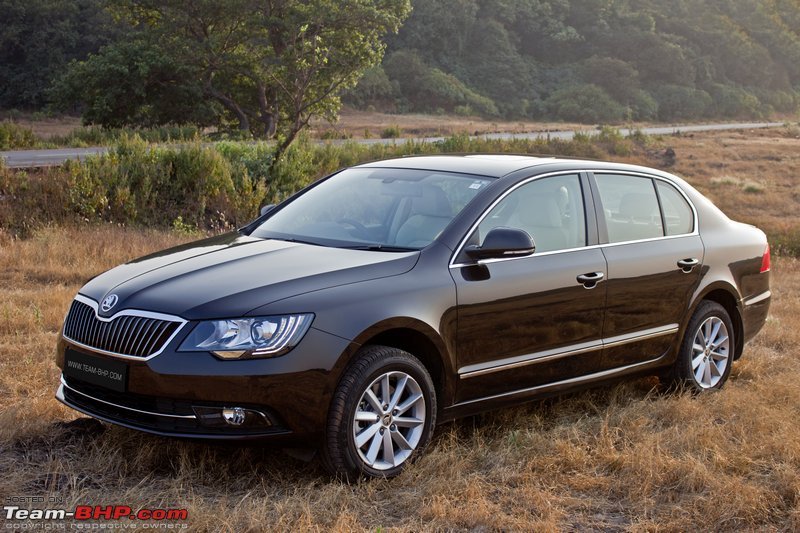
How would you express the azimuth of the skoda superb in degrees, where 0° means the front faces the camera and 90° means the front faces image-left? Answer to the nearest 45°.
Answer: approximately 45°

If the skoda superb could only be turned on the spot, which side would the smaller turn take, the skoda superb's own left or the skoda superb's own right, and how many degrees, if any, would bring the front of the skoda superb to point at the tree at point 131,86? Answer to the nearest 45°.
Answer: approximately 135° to the skoda superb's own right

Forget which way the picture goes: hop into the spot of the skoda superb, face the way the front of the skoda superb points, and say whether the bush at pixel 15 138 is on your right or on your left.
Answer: on your right

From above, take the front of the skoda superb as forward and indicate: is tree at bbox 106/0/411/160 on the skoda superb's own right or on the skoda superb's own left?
on the skoda superb's own right

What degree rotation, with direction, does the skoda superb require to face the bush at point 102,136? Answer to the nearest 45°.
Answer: approximately 135° to its right
